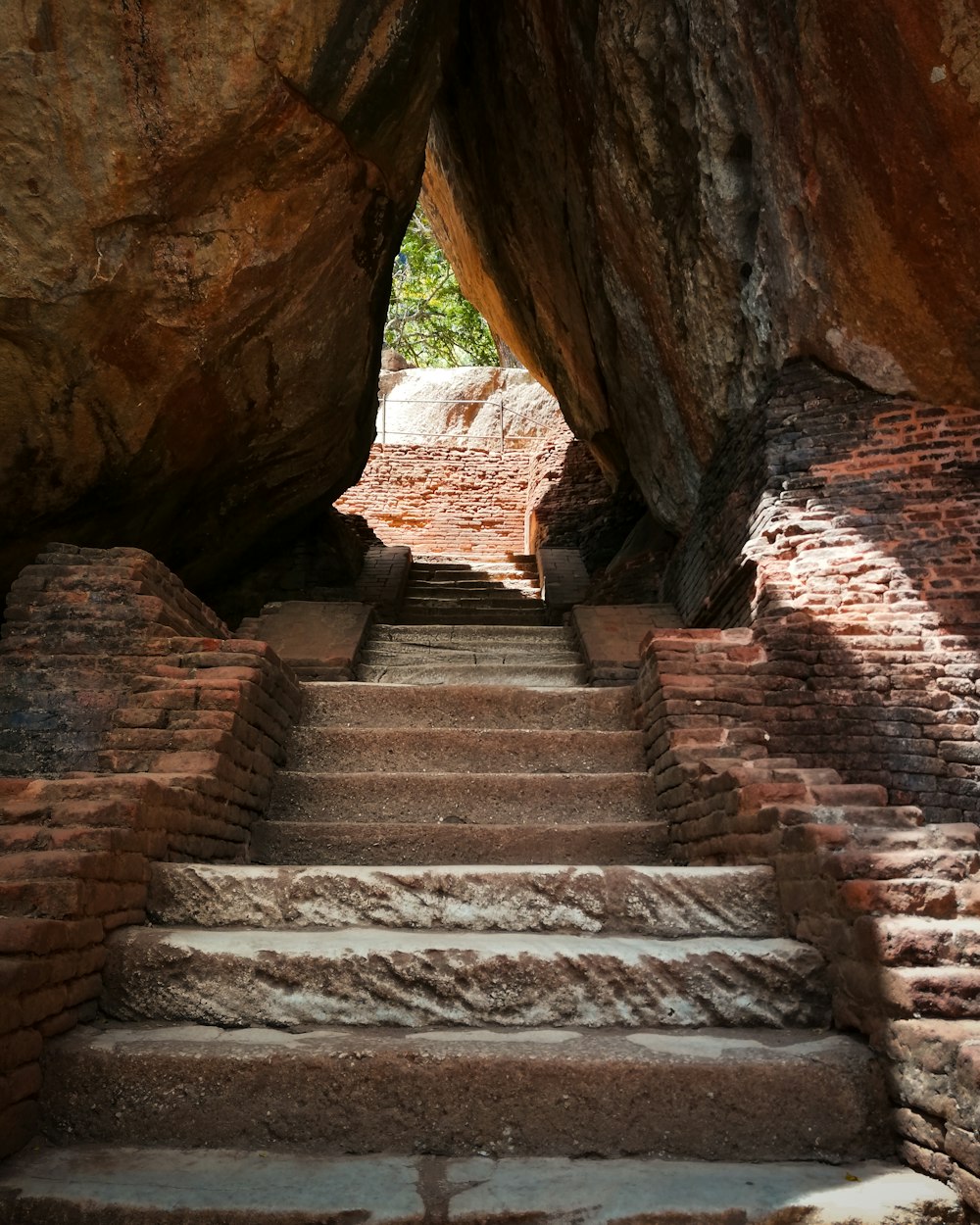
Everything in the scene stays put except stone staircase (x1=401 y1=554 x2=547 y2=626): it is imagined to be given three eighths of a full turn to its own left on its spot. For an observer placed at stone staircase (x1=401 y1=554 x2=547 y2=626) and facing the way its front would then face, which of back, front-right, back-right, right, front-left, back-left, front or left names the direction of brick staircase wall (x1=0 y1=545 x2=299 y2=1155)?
back-right

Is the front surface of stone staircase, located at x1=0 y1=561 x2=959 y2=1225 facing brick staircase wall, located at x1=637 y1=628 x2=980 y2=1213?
no

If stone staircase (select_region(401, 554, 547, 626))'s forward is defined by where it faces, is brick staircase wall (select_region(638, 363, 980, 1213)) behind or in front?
in front

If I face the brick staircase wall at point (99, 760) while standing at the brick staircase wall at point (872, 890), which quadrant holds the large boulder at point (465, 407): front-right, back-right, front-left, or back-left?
front-right

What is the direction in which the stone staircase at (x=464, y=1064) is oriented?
toward the camera

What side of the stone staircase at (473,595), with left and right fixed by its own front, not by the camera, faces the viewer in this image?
front

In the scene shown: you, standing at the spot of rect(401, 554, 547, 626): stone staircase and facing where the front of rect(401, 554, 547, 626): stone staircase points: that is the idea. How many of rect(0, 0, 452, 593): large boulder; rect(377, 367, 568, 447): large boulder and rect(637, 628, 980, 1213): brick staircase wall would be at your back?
1

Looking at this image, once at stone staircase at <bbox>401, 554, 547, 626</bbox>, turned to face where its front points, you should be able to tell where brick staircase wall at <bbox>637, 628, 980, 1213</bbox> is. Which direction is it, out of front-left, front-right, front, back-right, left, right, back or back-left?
front

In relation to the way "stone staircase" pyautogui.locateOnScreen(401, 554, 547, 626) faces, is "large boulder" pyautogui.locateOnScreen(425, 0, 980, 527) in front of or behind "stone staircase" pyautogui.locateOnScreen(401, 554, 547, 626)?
in front
